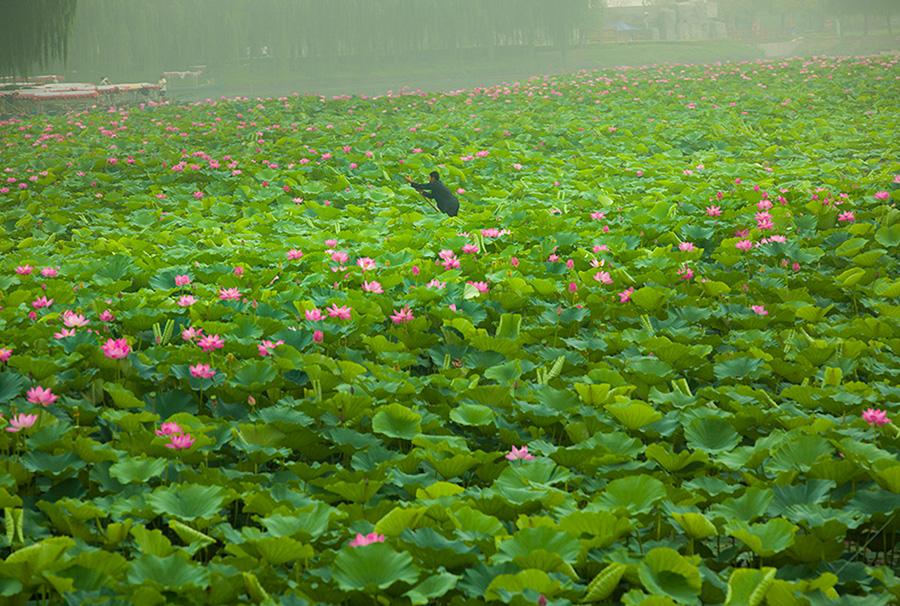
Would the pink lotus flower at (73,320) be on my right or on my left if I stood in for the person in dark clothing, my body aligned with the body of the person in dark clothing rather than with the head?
on my left

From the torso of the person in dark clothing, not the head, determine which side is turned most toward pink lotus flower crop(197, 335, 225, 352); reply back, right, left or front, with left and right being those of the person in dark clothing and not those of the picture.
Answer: left

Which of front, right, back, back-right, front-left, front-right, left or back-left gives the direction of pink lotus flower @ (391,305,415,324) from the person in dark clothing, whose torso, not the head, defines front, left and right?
left

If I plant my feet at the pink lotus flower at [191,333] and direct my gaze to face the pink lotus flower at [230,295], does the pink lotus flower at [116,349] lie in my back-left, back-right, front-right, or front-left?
back-left

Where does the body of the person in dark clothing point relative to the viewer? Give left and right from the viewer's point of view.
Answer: facing to the left of the viewer

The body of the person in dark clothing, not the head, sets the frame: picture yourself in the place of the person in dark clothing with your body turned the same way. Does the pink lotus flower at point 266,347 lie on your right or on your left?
on your left

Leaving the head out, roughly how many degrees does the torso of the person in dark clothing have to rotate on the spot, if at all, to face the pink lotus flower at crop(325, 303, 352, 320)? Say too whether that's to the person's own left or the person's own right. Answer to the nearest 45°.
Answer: approximately 90° to the person's own left

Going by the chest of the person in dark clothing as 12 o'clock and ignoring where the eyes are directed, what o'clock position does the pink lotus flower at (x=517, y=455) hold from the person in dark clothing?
The pink lotus flower is roughly at 9 o'clock from the person in dark clothing.

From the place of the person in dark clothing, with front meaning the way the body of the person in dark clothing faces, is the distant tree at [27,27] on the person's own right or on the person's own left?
on the person's own right

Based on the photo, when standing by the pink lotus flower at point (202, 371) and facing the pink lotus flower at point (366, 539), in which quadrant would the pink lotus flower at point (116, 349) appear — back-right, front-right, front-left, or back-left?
back-right

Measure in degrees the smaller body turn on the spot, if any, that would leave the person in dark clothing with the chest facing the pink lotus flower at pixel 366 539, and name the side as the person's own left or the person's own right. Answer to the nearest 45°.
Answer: approximately 90° to the person's own left

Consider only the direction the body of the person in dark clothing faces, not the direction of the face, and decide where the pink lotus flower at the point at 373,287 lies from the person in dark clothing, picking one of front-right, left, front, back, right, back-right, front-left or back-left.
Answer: left

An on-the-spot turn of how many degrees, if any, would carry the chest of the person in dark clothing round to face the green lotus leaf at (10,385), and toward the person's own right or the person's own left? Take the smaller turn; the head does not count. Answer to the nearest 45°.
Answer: approximately 90° to the person's own left
